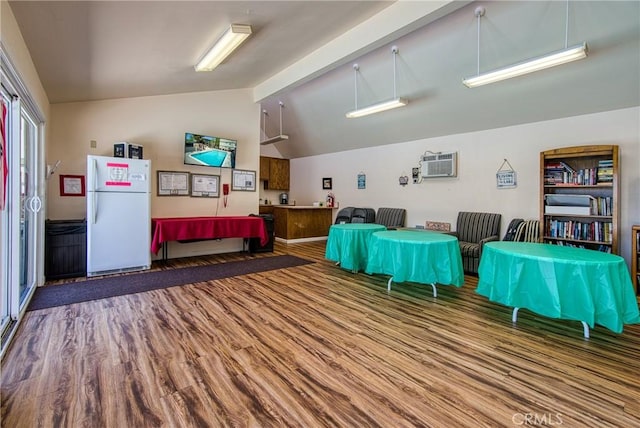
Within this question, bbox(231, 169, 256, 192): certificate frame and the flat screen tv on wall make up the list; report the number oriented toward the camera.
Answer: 2

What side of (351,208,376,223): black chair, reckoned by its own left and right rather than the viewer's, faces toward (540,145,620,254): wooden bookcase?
left

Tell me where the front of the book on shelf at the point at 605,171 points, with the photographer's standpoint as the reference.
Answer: facing the viewer

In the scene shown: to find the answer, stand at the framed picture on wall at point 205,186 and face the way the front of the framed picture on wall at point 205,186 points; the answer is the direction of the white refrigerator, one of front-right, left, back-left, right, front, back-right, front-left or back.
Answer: front-right

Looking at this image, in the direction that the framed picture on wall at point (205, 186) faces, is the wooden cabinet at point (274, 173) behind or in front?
behind

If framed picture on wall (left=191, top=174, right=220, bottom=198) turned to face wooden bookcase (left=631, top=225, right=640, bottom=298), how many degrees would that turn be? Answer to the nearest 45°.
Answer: approximately 45° to its left

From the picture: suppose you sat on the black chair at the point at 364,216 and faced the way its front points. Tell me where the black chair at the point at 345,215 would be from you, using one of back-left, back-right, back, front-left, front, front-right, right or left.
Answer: right

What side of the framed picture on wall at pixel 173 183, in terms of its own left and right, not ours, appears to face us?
front

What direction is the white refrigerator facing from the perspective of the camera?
toward the camera

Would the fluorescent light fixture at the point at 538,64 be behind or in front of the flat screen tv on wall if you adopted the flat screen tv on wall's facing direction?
in front

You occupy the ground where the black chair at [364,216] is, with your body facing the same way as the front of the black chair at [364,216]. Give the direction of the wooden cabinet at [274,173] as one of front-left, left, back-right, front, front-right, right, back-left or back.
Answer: right
